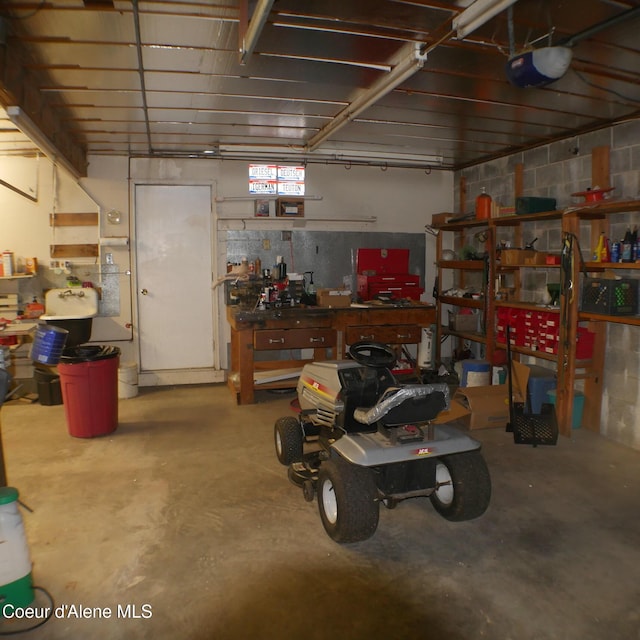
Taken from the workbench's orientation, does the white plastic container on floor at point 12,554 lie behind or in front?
in front

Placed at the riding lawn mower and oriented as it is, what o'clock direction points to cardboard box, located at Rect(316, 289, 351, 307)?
The cardboard box is roughly at 1 o'clock from the riding lawn mower.

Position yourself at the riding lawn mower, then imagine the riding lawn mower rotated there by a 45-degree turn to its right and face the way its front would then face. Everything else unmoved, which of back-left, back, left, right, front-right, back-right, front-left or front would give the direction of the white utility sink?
front-left

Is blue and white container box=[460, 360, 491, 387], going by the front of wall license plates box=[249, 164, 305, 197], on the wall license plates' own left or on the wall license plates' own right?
on the wall license plates' own left

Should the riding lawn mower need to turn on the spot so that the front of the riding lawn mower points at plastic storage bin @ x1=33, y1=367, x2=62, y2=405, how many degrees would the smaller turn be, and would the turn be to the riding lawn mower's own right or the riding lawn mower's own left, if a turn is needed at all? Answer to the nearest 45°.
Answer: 0° — it already faces it

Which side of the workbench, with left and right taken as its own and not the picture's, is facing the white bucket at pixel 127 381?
right

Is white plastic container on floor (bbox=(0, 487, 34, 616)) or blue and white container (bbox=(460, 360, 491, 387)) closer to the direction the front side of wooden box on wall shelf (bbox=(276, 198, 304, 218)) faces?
the white plastic container on floor

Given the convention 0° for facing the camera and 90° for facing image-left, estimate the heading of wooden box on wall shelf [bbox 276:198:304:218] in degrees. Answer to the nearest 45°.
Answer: approximately 0°

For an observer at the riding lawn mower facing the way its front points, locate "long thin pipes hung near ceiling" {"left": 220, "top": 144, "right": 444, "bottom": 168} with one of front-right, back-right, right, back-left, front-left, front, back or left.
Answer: front-right
